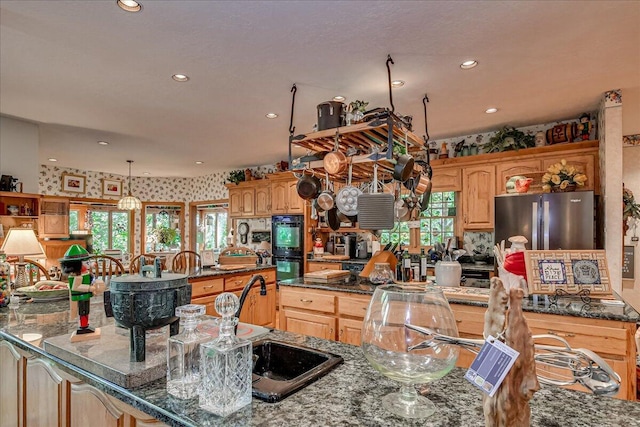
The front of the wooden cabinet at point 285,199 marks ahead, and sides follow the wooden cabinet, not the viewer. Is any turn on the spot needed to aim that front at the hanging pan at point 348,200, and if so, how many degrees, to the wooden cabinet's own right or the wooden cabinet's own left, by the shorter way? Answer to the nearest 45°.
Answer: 0° — it already faces it

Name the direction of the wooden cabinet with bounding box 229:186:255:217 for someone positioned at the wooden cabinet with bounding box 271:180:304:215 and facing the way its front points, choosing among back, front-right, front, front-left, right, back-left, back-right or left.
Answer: back-right

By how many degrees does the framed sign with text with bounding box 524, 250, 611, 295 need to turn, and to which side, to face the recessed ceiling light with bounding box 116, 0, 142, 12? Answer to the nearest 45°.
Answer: approximately 45° to its right

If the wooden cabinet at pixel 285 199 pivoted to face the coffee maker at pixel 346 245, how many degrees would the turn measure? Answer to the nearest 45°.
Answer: approximately 90° to its left

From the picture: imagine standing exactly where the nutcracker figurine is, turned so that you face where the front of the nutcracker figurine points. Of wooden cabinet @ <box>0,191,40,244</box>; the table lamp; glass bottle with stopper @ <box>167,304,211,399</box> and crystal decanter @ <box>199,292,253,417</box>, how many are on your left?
2

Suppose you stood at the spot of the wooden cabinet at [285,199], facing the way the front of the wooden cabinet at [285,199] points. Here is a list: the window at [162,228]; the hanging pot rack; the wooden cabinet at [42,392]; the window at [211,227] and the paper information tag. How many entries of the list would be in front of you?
3
